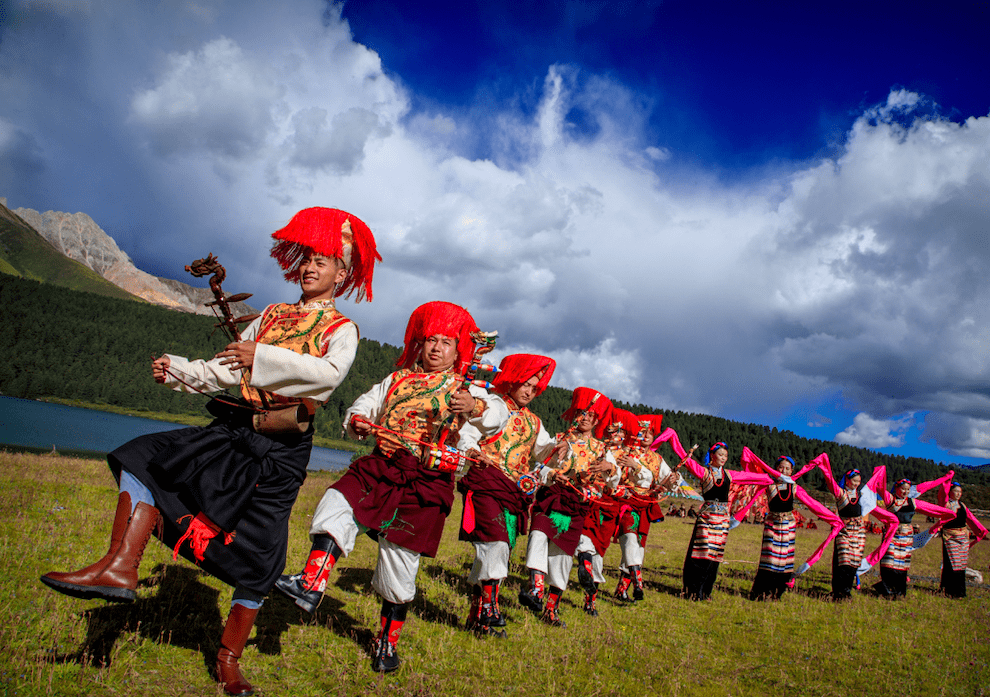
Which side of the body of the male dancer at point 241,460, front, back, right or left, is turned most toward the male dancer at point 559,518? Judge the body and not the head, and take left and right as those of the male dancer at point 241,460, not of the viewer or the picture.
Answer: back

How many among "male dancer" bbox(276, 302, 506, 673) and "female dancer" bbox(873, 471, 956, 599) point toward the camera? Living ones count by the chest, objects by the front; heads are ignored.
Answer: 2

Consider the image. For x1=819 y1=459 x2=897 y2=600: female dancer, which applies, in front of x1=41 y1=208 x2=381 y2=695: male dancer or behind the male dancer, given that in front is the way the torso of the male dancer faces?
behind

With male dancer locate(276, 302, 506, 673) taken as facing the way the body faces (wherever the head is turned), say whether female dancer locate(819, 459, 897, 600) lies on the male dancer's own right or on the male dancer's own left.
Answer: on the male dancer's own left

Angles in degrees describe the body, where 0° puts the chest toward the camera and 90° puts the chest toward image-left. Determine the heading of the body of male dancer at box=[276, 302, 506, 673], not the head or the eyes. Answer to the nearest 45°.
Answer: approximately 0°

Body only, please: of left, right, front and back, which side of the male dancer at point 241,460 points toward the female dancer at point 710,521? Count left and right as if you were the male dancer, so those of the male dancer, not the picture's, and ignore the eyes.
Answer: back
